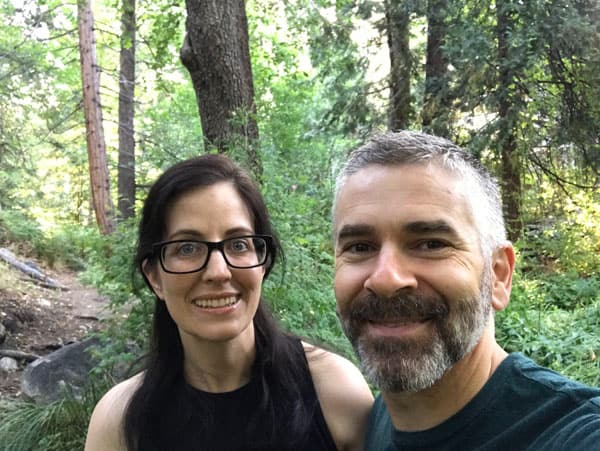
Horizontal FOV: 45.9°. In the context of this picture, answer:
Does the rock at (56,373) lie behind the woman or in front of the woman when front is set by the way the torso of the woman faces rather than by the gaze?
behind

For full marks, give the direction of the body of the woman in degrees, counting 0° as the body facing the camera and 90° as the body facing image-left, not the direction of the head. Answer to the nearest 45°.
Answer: approximately 0°

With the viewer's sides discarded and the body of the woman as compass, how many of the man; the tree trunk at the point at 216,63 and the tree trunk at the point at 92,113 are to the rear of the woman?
2

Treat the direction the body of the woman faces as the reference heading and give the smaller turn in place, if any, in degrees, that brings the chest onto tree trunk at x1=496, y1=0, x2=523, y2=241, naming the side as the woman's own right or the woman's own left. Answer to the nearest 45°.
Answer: approximately 135° to the woman's own left

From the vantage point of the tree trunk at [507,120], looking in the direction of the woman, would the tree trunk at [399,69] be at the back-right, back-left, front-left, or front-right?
back-right

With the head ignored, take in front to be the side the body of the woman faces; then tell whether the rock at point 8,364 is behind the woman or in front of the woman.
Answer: behind

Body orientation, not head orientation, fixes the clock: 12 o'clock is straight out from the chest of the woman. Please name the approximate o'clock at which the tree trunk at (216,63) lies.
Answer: The tree trunk is roughly at 6 o'clock from the woman.

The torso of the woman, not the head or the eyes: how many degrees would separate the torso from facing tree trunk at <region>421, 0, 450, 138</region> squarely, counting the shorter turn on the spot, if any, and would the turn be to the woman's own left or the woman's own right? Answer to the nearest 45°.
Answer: approximately 135° to the woman's own left

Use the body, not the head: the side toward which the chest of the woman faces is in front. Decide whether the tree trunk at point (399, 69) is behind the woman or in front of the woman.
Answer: behind
